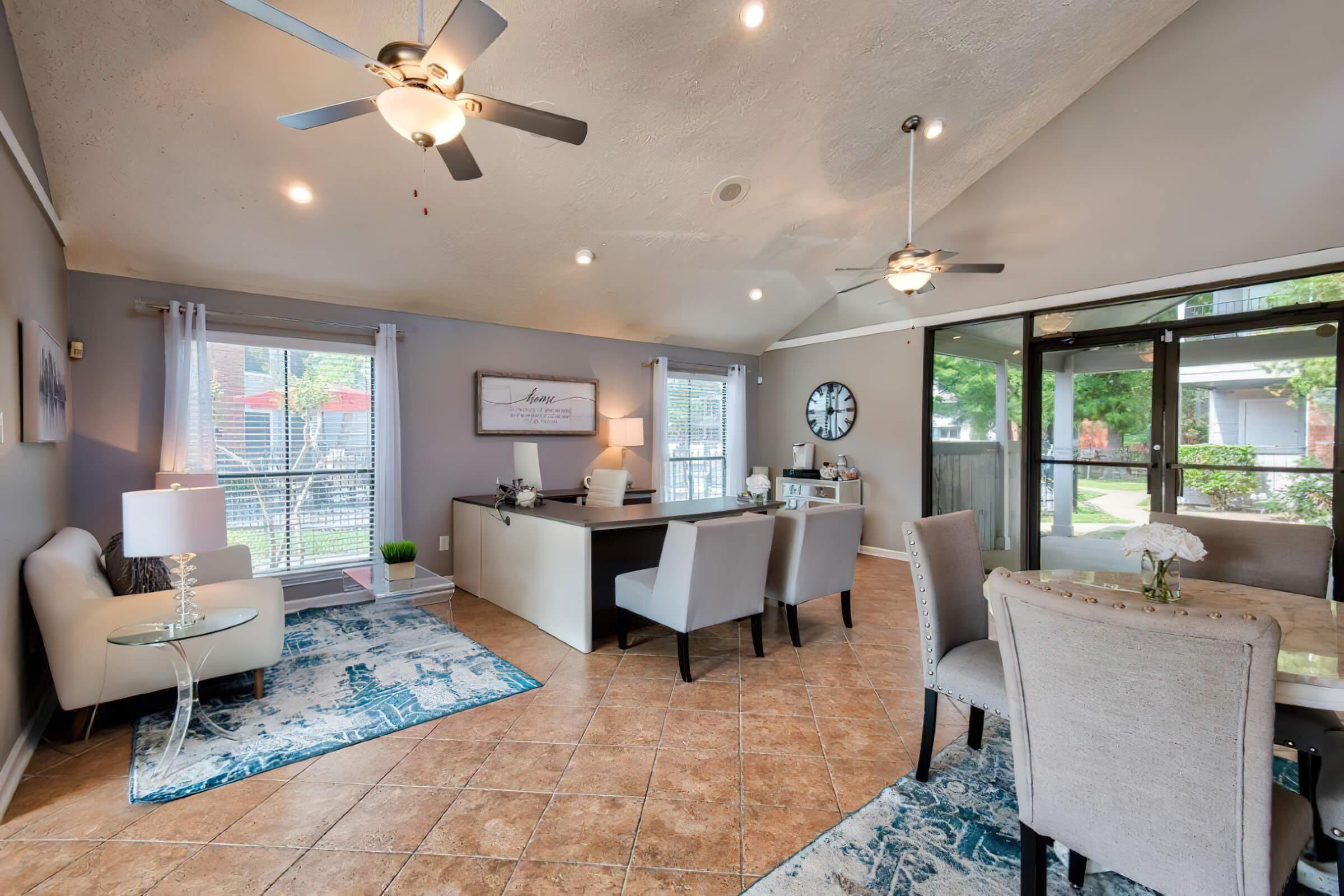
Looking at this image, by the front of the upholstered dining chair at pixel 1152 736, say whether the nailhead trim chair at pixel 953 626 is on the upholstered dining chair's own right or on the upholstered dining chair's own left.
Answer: on the upholstered dining chair's own left

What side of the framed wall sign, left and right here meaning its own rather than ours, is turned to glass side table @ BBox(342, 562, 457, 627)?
right

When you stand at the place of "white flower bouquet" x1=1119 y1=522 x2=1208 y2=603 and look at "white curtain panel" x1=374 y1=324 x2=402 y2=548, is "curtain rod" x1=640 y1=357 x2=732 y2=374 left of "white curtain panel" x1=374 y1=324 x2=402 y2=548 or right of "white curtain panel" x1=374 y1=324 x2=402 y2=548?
right

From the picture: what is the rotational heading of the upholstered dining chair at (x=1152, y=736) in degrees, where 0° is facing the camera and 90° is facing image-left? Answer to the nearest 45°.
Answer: approximately 225°

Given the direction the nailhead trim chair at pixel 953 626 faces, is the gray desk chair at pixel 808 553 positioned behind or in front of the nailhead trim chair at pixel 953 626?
behind

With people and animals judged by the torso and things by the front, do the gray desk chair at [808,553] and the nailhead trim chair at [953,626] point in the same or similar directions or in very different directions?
very different directions

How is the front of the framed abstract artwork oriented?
to the viewer's right

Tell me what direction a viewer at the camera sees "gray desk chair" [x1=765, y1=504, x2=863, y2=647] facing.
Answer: facing away from the viewer and to the left of the viewer

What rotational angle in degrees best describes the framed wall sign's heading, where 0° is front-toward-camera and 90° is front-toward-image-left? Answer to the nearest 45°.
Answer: approximately 315°

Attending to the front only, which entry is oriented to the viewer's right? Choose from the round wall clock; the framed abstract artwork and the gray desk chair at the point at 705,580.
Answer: the framed abstract artwork
